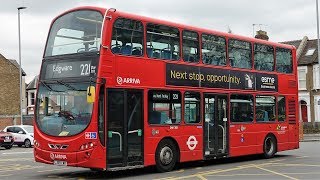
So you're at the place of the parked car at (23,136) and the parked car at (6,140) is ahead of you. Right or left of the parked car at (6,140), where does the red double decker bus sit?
left

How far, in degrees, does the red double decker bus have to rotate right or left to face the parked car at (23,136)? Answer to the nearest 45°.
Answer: approximately 90° to its right

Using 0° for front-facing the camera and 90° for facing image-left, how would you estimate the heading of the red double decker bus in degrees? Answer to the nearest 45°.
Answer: approximately 45°

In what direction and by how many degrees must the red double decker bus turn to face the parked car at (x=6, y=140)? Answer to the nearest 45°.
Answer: approximately 90° to its right
